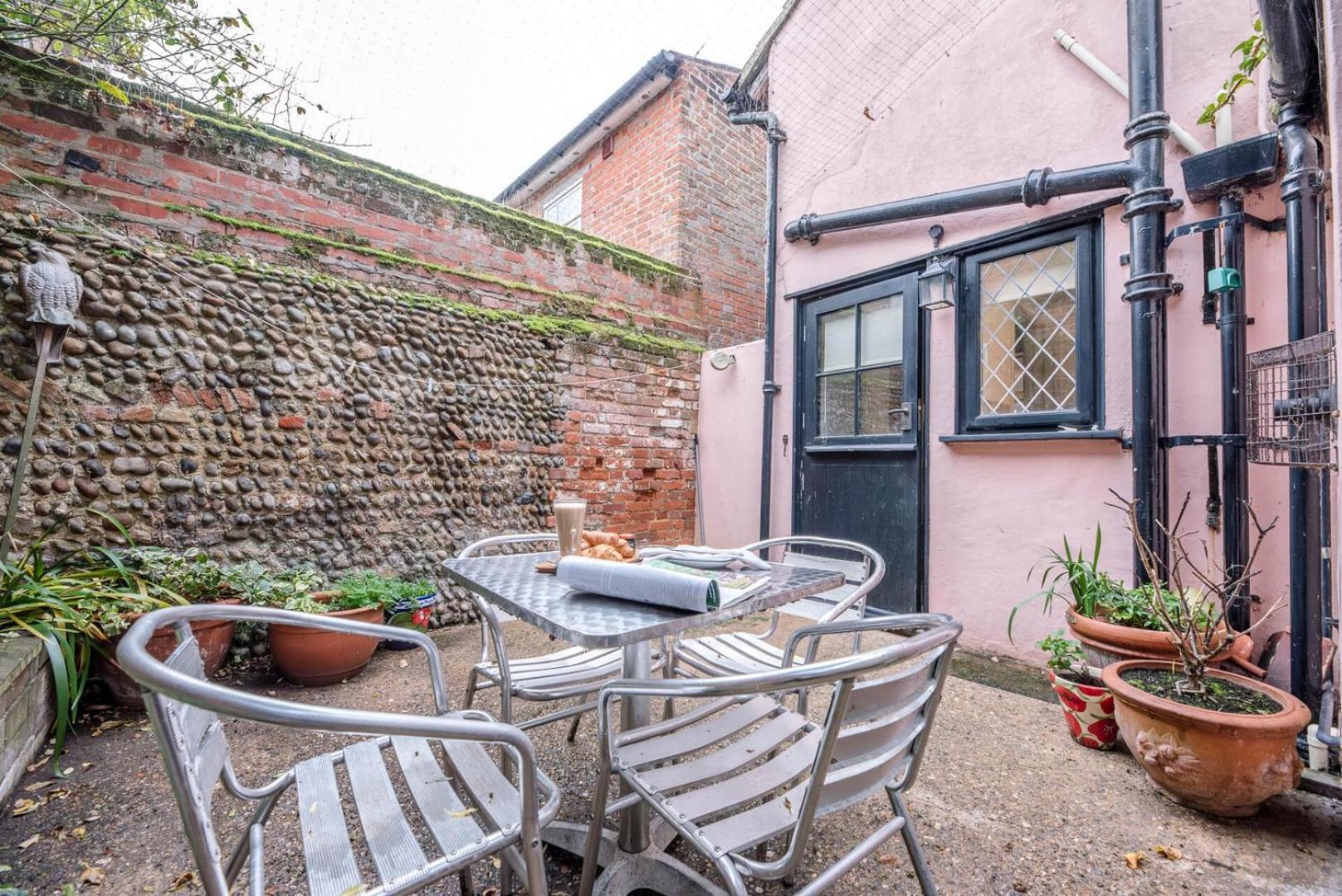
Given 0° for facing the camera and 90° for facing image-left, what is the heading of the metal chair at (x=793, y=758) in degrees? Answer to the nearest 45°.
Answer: approximately 135°

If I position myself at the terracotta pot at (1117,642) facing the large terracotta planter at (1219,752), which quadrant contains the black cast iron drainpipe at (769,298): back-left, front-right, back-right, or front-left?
back-right

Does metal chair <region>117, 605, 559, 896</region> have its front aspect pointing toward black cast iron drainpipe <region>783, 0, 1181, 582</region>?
yes

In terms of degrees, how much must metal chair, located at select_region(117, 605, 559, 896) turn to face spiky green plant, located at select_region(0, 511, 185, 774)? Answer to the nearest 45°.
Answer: approximately 135° to its left

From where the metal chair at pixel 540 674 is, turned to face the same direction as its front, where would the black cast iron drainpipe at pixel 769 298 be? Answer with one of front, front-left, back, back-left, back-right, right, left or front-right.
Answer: left

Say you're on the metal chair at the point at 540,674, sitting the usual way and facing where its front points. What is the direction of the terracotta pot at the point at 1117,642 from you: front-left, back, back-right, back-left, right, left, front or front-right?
front-left

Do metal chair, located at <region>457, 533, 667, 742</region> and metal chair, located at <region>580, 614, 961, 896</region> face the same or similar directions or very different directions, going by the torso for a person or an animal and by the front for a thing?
very different directions

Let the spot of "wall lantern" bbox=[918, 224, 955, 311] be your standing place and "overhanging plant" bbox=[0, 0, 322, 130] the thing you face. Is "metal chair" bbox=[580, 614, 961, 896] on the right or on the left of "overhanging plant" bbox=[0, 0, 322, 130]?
left

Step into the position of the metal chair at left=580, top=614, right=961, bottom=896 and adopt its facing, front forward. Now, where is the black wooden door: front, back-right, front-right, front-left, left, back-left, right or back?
front-right

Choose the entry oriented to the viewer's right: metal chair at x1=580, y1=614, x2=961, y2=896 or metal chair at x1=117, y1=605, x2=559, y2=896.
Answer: metal chair at x1=117, y1=605, x2=559, y2=896

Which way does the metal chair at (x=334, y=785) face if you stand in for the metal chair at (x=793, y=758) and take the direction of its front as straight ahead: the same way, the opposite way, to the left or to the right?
to the right

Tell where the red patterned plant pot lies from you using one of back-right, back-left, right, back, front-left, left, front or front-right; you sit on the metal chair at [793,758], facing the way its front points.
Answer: right

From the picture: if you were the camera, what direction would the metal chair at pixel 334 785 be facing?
facing to the right of the viewer

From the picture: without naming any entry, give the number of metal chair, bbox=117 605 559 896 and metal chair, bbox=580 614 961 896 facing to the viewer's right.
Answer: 1

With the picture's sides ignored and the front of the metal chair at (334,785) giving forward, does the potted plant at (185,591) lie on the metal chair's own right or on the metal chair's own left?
on the metal chair's own left

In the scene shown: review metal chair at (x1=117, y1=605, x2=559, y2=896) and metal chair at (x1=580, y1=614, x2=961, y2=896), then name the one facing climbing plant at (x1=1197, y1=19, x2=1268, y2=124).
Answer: metal chair at (x1=117, y1=605, x2=559, y2=896)

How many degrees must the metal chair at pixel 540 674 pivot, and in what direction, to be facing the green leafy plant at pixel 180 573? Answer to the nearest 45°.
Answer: approximately 180°

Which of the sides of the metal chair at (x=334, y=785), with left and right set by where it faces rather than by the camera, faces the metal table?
front

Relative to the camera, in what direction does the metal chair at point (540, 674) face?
facing the viewer and to the right of the viewer

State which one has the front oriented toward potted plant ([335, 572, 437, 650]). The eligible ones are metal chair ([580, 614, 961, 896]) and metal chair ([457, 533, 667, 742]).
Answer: metal chair ([580, 614, 961, 896])
